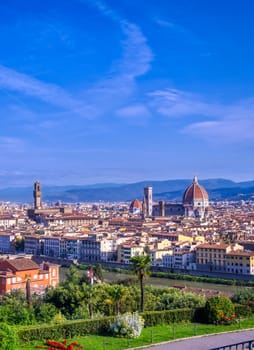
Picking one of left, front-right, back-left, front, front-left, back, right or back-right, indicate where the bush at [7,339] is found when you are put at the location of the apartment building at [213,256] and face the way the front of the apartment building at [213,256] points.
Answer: front

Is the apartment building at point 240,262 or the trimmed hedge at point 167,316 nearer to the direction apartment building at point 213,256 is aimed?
the trimmed hedge

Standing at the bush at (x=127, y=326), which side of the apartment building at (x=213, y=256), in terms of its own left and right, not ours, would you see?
front

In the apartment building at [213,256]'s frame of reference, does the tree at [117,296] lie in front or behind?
in front

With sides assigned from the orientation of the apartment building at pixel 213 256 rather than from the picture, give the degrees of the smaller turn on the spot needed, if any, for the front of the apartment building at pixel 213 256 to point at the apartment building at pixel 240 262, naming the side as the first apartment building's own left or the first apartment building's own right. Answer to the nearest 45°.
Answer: approximately 45° to the first apartment building's own left

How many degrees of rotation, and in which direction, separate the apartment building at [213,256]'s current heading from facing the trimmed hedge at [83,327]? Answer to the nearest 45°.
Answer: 0° — it already faces it

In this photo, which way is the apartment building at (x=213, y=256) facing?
toward the camera

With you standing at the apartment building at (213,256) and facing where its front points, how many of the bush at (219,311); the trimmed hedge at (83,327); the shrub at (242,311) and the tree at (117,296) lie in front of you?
4

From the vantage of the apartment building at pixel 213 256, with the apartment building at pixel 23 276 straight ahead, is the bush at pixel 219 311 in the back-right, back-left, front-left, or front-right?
front-left

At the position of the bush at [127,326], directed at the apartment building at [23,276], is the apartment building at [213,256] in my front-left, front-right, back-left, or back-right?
front-right

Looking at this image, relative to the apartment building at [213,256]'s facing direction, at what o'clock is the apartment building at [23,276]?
the apartment building at [23,276] is roughly at 1 o'clock from the apartment building at [213,256].

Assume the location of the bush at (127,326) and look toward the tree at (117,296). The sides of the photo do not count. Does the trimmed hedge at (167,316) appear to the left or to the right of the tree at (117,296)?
right

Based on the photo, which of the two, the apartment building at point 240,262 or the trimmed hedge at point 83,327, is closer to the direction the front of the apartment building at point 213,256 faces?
the trimmed hedge

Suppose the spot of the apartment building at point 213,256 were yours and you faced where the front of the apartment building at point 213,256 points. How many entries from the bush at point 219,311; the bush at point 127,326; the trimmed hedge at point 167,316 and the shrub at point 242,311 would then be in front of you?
4

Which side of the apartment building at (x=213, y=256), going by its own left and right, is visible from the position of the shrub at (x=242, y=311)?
front

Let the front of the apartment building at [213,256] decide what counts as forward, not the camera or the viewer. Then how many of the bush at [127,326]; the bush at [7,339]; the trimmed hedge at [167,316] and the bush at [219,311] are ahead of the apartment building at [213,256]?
4
